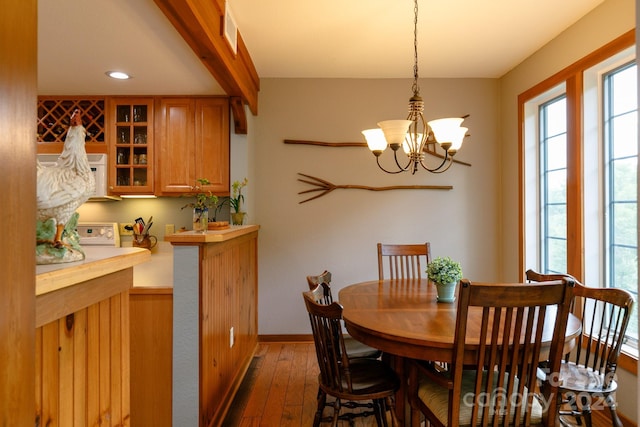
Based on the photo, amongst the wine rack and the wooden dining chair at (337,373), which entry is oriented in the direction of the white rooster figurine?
the wine rack

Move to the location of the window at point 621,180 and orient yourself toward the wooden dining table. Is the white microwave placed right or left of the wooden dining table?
right

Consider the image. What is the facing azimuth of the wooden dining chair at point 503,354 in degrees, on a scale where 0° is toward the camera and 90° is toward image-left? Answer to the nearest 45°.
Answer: approximately 135°

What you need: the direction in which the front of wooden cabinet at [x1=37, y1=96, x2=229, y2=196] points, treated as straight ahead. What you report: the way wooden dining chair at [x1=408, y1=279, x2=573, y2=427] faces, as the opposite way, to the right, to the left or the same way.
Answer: the opposite way

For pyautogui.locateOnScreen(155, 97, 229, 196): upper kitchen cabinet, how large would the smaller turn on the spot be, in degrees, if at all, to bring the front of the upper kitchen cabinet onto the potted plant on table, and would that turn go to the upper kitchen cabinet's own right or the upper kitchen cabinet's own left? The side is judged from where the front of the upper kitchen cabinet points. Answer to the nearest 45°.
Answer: approximately 45° to the upper kitchen cabinet's own left

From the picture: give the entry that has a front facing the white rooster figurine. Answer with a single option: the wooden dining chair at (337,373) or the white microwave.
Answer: the white microwave

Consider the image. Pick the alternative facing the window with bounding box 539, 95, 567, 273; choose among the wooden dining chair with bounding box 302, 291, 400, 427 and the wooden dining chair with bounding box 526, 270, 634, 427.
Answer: the wooden dining chair with bounding box 302, 291, 400, 427

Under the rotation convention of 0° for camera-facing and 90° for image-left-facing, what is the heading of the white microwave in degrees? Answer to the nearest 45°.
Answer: approximately 0°

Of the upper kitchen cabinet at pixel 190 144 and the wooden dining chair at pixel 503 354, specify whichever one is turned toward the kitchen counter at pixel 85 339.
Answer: the upper kitchen cabinet

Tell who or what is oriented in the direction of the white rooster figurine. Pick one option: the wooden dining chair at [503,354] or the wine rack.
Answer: the wine rack

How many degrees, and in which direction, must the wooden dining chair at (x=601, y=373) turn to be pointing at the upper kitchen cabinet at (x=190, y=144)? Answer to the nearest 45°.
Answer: approximately 45° to its right
